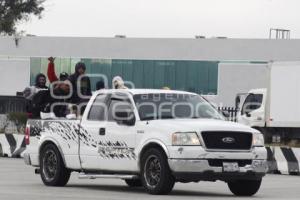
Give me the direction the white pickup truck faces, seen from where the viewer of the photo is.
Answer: facing the viewer and to the right of the viewer
